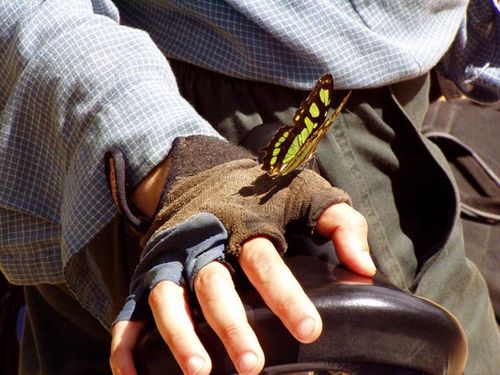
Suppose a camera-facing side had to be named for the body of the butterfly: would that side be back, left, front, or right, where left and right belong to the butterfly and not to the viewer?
right
